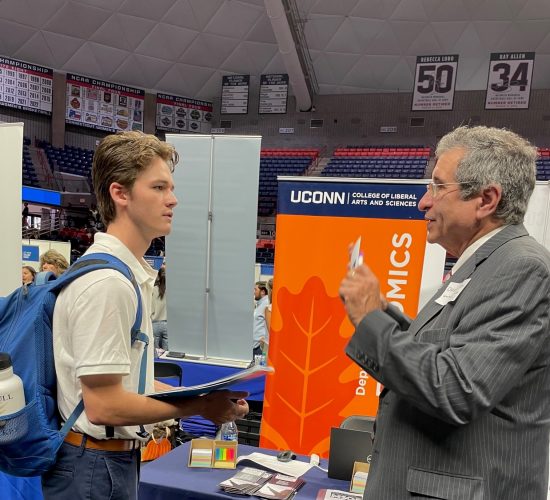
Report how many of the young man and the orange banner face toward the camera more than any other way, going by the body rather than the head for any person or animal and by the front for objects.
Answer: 1

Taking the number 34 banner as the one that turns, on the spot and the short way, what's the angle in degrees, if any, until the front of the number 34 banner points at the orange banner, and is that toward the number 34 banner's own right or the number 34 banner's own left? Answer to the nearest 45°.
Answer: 0° — it already faces it

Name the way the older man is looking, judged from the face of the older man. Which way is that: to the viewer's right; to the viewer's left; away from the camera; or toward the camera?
to the viewer's left

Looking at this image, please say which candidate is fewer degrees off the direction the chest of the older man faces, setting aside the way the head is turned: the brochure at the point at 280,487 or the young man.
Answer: the young man

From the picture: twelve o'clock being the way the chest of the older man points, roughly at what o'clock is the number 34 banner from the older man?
The number 34 banner is roughly at 3 o'clock from the older man.

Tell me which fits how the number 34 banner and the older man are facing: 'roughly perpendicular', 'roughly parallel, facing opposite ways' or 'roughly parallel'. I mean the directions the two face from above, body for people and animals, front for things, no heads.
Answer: roughly perpendicular

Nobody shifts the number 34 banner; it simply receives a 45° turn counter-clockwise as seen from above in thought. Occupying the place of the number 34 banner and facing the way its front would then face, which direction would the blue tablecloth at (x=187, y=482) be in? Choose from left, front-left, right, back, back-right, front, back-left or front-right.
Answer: front-right

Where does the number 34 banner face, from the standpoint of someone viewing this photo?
facing the viewer

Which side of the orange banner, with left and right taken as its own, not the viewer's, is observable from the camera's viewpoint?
front

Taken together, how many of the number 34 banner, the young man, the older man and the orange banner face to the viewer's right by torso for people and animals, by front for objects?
1

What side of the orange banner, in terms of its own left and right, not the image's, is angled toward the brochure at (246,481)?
front

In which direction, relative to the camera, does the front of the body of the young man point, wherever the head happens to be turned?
to the viewer's right

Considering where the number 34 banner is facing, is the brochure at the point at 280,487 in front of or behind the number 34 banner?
in front

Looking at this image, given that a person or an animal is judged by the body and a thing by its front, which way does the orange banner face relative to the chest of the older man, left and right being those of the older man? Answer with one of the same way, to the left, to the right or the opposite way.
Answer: to the left

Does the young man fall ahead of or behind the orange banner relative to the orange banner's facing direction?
ahead

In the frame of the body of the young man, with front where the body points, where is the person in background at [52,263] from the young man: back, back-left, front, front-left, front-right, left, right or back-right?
left

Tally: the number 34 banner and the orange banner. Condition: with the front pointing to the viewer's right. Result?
0

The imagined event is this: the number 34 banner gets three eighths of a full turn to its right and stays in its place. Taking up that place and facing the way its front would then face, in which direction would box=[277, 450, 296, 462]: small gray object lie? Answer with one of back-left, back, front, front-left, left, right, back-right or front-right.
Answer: back-left

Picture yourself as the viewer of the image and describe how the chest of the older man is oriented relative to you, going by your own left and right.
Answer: facing to the left of the viewer

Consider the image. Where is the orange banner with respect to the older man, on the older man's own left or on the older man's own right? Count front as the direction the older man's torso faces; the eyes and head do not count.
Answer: on the older man's own right
